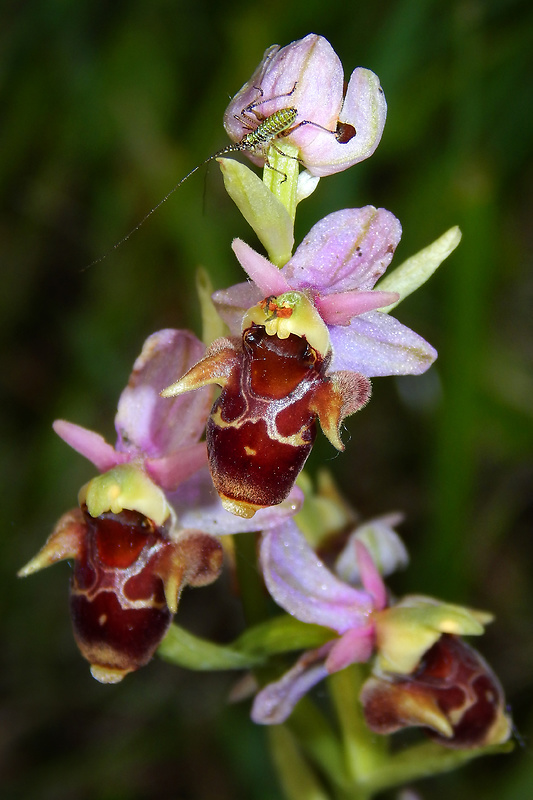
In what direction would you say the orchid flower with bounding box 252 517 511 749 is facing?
to the viewer's right

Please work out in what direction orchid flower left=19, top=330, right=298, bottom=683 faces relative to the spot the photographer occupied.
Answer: facing the viewer and to the left of the viewer

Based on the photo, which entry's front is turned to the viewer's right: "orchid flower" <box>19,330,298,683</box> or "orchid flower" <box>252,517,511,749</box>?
"orchid flower" <box>252,517,511,749</box>

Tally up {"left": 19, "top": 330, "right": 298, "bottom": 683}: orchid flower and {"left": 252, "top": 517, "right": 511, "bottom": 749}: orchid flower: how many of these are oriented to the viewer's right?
1
